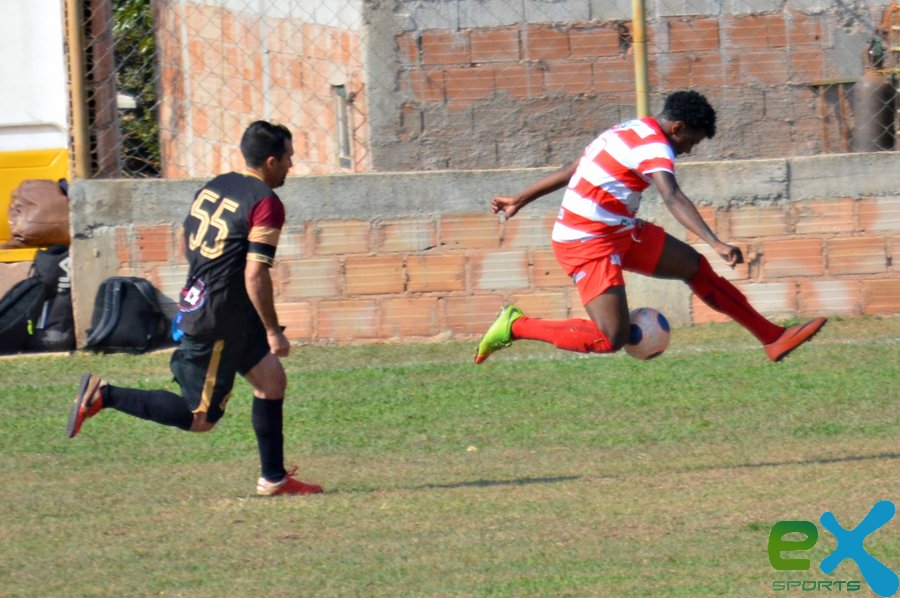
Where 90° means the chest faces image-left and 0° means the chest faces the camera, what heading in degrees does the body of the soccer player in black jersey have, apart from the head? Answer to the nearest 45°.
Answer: approximately 225°

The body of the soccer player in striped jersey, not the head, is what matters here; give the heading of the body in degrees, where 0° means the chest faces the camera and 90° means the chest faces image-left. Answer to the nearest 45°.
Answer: approximately 270°

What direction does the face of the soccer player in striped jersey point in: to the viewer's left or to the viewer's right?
to the viewer's right

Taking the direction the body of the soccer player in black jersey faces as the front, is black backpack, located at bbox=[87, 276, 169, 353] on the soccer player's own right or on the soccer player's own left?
on the soccer player's own left
